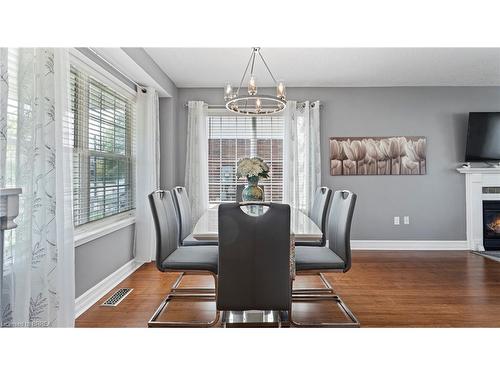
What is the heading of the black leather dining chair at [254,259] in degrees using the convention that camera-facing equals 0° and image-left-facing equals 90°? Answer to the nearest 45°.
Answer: approximately 180°

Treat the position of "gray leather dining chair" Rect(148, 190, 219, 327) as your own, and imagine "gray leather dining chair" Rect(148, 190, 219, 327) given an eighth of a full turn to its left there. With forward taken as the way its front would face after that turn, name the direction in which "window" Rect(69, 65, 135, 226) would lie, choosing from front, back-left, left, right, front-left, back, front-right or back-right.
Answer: left

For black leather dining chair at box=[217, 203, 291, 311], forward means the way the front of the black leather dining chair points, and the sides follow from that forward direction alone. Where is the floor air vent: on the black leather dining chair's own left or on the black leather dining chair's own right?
on the black leather dining chair's own left

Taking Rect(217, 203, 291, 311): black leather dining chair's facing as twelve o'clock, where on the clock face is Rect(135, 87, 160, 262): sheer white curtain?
The sheer white curtain is roughly at 11 o'clock from the black leather dining chair.

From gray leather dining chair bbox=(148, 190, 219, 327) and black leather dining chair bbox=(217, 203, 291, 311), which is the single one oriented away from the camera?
black leather dining chair bbox=(217, 203, 291, 311)

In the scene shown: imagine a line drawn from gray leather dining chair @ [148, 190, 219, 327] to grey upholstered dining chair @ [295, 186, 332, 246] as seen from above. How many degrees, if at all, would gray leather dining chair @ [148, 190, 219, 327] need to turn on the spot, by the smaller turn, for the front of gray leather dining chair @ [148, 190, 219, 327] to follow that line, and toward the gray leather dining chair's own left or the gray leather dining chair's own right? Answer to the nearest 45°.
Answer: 0° — it already faces it

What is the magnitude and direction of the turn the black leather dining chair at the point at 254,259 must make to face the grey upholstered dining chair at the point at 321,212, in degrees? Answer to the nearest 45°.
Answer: approximately 45° to its right

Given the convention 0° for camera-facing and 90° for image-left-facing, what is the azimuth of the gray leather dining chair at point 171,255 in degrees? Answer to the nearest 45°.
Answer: approximately 270°

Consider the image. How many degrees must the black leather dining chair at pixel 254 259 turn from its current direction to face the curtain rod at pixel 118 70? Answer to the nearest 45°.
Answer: approximately 45° to its left

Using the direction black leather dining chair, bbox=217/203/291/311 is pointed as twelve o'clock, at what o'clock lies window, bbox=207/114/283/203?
The window is roughly at 12 o'clock from the black leather dining chair.

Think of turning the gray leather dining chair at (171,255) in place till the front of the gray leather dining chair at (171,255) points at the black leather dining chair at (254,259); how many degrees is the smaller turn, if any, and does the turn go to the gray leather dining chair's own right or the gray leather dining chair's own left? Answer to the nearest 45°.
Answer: approximately 45° to the gray leather dining chair's own right
